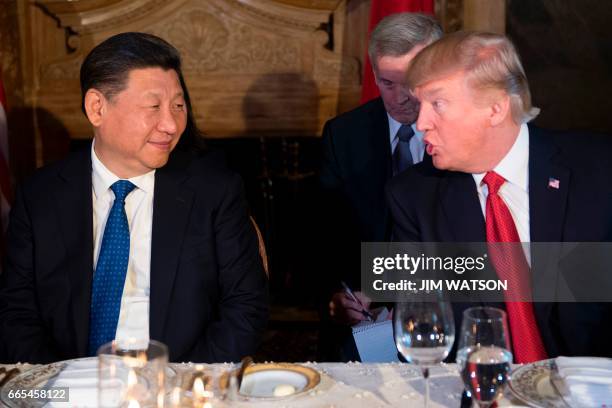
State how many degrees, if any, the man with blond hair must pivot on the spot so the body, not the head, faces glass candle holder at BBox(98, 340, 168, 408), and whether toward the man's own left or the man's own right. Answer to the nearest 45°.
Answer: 0° — they already face it

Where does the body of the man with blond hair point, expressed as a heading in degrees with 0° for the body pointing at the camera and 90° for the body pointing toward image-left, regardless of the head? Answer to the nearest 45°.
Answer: approximately 45°

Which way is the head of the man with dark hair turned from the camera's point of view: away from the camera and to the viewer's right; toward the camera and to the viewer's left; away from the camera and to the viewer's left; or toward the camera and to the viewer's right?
toward the camera and to the viewer's right

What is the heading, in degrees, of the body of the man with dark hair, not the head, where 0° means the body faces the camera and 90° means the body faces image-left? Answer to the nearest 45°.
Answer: approximately 0°

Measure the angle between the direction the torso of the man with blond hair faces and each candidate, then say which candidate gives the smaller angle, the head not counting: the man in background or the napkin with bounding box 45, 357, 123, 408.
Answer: the napkin

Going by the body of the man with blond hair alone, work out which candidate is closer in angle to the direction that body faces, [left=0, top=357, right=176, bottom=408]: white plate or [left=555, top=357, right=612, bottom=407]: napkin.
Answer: the white plate

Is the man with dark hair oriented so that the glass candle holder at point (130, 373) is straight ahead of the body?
yes

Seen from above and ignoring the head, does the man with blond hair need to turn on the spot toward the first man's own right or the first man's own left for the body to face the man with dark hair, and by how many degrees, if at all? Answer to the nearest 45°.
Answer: approximately 45° to the first man's own right

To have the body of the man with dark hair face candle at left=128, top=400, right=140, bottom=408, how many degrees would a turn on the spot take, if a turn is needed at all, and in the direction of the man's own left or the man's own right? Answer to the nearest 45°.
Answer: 0° — they already face it

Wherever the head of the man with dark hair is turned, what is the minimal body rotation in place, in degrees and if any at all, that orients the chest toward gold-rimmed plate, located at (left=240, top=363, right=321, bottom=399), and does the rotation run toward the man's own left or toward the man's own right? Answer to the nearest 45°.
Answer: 0° — they already face it

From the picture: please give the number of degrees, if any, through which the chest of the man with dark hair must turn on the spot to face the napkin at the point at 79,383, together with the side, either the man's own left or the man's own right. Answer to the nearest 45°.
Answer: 0° — they already face it

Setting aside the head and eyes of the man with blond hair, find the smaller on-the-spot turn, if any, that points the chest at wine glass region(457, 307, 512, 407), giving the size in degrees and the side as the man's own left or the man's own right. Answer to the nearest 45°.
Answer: approximately 45° to the man's own left
